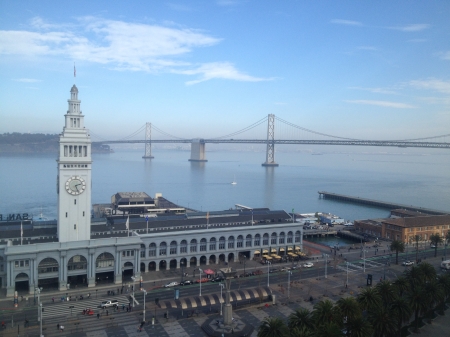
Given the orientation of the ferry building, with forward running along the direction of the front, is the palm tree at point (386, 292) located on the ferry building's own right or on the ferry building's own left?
on the ferry building's own left

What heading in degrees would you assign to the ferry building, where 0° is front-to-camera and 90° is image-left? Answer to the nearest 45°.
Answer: approximately 0°

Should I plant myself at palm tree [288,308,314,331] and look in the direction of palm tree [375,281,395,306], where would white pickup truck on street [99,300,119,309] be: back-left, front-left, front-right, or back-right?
back-left

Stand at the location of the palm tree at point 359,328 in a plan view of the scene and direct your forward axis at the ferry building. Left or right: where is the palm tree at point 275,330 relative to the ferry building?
left

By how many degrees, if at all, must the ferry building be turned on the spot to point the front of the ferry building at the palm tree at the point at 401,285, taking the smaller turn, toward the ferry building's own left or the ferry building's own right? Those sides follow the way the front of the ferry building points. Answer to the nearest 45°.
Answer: approximately 45° to the ferry building's own left
